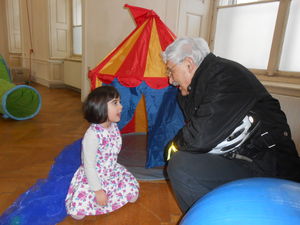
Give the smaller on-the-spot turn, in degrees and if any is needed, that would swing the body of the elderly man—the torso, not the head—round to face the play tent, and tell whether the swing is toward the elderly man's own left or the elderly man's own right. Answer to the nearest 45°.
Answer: approximately 45° to the elderly man's own right

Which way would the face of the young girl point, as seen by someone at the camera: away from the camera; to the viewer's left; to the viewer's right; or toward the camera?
to the viewer's right

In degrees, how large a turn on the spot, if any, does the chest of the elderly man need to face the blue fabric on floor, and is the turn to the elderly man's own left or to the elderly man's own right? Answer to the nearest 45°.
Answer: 0° — they already face it

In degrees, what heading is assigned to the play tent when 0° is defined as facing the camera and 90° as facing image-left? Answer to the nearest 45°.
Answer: approximately 0°

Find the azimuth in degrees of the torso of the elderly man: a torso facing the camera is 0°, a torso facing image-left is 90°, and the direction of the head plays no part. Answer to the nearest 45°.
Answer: approximately 90°

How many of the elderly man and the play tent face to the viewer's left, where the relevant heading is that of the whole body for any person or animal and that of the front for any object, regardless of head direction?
1

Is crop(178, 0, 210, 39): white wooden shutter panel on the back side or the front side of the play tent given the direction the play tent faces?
on the back side

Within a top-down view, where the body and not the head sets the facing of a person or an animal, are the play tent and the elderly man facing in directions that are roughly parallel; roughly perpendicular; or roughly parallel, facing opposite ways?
roughly perpendicular

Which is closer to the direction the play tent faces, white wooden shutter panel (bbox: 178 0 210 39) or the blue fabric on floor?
the blue fabric on floor

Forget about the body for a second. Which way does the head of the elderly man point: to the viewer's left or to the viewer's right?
to the viewer's left
